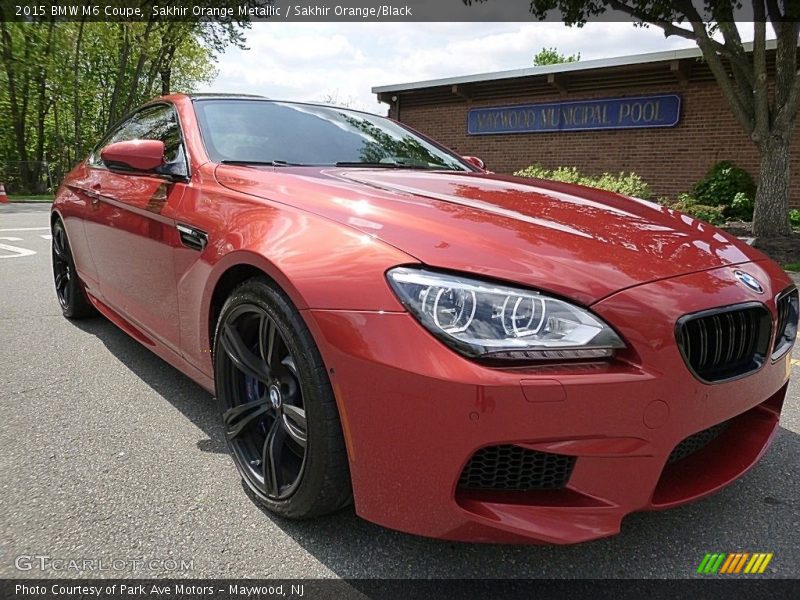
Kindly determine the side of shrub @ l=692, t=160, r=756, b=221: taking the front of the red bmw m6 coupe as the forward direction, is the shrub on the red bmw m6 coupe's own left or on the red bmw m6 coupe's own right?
on the red bmw m6 coupe's own left

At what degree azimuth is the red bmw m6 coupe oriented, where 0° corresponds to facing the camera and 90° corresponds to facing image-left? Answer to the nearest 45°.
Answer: approximately 315°

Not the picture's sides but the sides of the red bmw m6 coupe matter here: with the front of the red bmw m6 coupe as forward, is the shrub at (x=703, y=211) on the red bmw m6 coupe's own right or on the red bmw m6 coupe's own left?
on the red bmw m6 coupe's own left

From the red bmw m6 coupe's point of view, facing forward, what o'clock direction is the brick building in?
The brick building is roughly at 8 o'clock from the red bmw m6 coupe.

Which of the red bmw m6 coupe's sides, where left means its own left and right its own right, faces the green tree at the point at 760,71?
left
